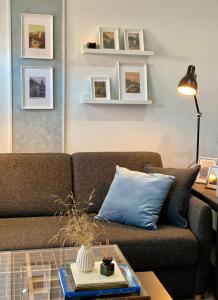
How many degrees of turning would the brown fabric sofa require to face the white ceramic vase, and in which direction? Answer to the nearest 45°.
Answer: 0° — it already faces it

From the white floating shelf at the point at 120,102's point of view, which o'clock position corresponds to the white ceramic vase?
The white ceramic vase is roughly at 12 o'clock from the white floating shelf.

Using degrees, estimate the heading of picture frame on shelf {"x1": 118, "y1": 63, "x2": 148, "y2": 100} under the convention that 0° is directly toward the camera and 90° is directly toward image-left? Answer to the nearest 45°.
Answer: approximately 0°

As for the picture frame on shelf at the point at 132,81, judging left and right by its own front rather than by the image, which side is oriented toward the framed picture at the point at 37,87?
right

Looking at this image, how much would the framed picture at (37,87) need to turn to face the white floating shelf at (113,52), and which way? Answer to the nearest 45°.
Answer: approximately 90° to its left
